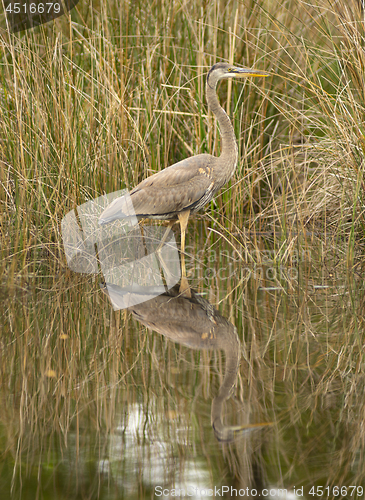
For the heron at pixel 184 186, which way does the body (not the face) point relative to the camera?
to the viewer's right
